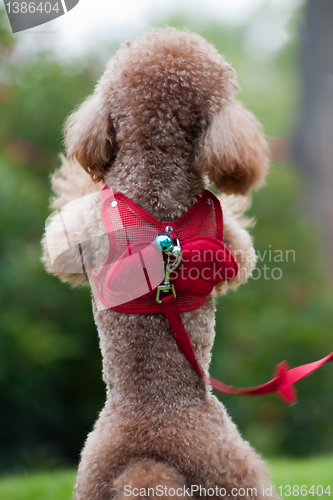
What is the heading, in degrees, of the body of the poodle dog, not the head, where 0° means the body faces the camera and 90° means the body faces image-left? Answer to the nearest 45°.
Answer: approximately 180°
